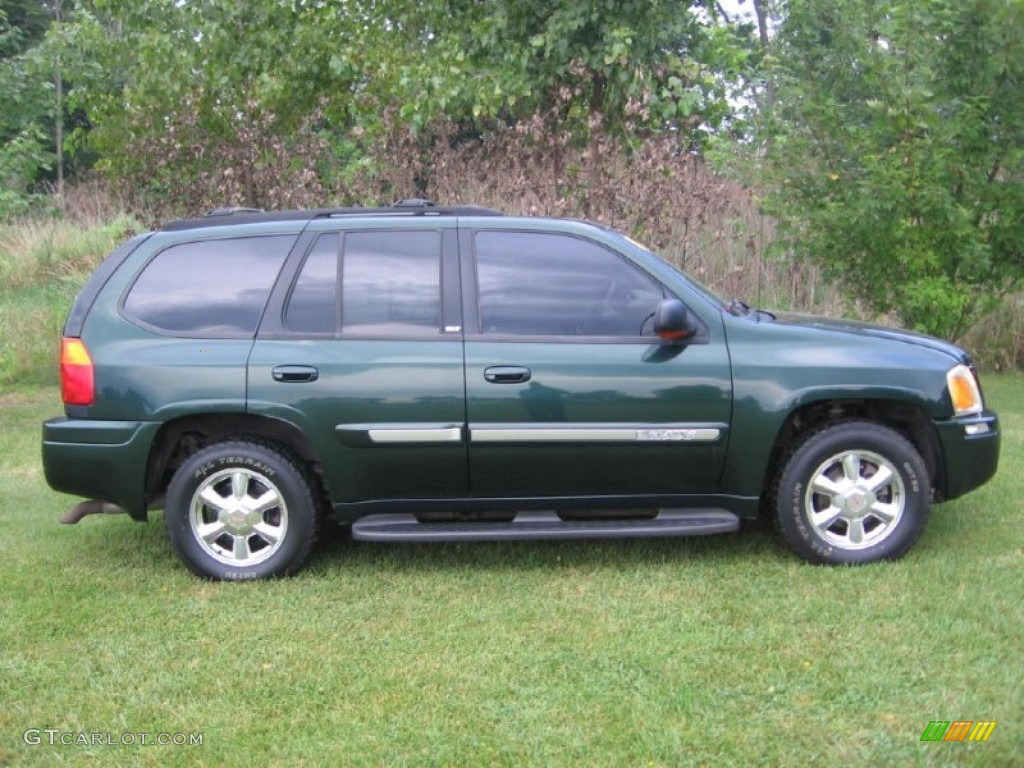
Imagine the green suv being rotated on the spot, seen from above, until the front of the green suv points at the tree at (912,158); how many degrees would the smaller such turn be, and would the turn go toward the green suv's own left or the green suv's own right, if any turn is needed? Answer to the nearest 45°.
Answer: approximately 45° to the green suv's own left

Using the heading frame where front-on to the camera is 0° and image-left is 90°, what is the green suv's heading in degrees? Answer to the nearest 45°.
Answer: approximately 270°
